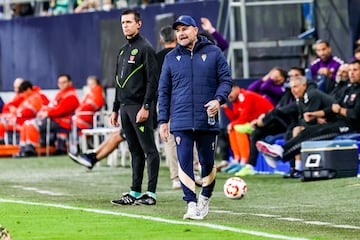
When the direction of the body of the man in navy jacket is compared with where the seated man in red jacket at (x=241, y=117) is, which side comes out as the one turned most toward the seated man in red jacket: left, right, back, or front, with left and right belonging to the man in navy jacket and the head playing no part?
back

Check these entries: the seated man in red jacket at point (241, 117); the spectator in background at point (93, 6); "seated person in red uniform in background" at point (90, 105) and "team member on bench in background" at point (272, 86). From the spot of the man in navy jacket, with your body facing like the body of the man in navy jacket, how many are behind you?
4

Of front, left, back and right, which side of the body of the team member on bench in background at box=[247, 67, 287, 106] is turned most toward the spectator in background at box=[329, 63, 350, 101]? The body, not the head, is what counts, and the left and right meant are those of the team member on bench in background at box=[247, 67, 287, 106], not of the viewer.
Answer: left

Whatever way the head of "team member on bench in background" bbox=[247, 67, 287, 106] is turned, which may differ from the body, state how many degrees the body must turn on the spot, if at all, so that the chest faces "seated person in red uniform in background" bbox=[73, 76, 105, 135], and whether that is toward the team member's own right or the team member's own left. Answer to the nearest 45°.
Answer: approximately 90° to the team member's own right

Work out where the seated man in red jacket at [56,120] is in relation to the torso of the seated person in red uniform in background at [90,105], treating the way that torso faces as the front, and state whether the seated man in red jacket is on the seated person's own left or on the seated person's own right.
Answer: on the seated person's own right

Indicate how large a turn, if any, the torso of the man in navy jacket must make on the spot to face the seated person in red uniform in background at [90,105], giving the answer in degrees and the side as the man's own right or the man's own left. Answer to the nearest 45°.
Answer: approximately 180°

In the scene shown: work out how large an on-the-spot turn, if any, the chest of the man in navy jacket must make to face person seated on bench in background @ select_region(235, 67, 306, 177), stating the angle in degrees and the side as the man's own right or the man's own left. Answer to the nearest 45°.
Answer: approximately 180°

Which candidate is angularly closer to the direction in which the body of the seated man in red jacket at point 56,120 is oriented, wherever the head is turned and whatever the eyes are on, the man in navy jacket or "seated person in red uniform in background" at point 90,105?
the man in navy jacket
